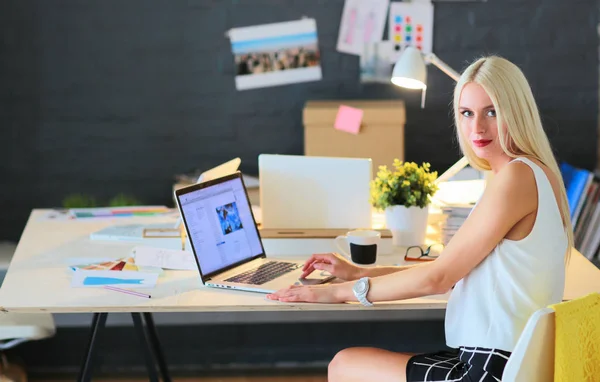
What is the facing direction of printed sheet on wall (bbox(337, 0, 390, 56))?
toward the camera

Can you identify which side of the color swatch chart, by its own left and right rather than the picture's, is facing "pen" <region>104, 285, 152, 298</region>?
front

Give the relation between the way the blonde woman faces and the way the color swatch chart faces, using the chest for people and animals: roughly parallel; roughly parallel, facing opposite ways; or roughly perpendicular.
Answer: roughly perpendicular

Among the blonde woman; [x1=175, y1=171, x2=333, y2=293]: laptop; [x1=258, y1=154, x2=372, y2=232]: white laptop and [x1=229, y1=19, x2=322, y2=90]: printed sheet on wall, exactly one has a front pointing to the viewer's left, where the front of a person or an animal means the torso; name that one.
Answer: the blonde woman

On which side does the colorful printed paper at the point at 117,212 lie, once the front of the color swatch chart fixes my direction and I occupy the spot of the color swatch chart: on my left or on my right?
on my right

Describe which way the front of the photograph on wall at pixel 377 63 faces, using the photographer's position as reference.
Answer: facing the viewer

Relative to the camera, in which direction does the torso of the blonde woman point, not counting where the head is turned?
to the viewer's left

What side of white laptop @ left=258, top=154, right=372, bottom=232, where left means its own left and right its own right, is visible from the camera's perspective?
back

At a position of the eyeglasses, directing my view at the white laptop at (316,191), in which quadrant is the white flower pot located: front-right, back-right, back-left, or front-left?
front-right

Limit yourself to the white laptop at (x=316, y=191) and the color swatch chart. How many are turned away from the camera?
1

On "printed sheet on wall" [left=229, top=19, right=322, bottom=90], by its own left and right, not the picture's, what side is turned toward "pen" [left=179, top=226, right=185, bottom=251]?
front

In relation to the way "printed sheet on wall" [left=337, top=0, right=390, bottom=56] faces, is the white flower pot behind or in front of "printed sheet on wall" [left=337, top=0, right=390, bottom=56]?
in front

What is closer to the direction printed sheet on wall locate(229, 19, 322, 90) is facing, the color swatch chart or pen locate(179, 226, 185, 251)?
the pen

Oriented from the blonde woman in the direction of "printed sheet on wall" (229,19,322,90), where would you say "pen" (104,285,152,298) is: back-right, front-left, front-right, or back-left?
front-left

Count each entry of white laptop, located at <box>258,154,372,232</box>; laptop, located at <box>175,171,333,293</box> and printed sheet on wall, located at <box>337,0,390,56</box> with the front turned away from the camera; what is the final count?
1

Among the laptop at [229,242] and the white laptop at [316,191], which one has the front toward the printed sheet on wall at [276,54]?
the white laptop at [316,191]
